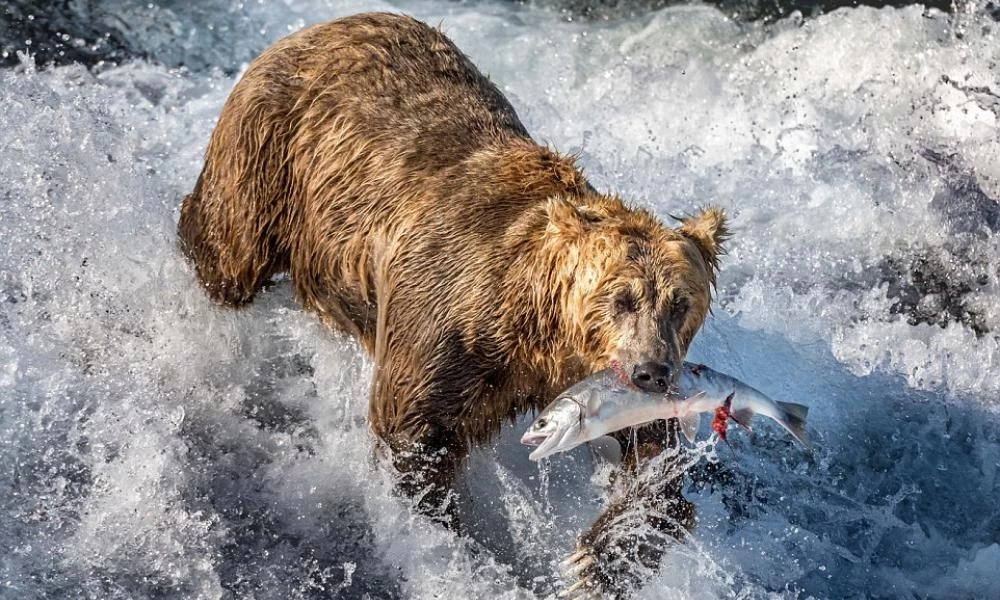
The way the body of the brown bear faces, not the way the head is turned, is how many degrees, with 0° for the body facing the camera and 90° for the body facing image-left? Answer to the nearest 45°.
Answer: approximately 315°
